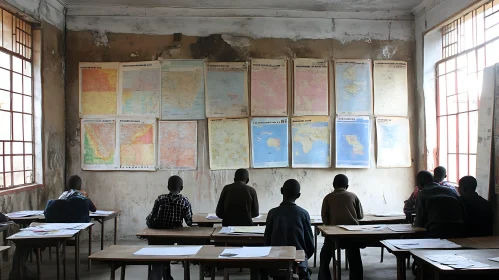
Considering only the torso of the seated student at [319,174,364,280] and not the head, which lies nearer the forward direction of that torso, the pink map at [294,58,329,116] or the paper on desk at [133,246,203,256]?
the pink map

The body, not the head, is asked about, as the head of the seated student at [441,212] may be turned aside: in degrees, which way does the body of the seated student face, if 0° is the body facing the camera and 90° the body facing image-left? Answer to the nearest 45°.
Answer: approximately 135°

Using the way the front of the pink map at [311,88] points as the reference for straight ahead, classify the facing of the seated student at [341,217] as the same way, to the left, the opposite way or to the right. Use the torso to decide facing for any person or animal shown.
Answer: the opposite way

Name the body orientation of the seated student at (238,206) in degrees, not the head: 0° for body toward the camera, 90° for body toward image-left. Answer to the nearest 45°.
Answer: approximately 180°

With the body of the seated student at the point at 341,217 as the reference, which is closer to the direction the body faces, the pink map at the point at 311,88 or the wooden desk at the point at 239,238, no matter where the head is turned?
the pink map

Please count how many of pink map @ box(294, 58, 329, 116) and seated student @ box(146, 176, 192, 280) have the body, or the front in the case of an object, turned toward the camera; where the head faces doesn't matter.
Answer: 1

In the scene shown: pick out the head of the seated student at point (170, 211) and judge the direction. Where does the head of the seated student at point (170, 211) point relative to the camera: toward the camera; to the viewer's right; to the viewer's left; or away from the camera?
away from the camera

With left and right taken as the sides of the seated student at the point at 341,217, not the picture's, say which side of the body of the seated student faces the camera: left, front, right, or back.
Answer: back

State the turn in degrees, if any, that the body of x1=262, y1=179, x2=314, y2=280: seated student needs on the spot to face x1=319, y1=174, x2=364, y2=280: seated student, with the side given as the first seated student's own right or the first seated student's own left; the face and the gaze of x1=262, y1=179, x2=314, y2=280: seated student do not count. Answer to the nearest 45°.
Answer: approximately 45° to the first seated student's own right

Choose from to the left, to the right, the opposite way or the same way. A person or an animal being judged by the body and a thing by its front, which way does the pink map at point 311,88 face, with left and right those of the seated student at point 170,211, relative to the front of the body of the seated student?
the opposite way

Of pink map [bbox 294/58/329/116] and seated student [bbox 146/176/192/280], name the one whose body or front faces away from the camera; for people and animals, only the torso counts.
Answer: the seated student

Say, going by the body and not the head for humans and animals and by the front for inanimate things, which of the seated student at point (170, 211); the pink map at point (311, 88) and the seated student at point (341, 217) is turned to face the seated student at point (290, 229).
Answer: the pink map

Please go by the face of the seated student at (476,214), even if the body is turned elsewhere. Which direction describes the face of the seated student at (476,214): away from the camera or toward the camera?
away from the camera

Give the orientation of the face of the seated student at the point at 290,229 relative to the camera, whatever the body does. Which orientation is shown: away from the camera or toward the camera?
away from the camera

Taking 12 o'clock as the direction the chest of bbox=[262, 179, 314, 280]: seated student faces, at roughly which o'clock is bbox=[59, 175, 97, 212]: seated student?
bbox=[59, 175, 97, 212]: seated student is roughly at 10 o'clock from bbox=[262, 179, 314, 280]: seated student.

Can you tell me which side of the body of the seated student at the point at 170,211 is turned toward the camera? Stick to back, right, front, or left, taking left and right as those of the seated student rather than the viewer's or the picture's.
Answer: back

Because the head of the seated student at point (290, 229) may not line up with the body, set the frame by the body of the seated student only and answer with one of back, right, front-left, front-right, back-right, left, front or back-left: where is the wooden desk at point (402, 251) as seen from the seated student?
right

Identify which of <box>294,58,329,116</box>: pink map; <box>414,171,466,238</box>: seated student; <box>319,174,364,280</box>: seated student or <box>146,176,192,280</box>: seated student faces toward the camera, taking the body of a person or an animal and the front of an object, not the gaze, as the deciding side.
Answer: the pink map

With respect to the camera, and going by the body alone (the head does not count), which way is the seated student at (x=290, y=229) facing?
away from the camera

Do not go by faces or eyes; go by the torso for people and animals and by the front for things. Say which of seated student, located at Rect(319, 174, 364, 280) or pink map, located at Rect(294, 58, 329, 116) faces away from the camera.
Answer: the seated student
